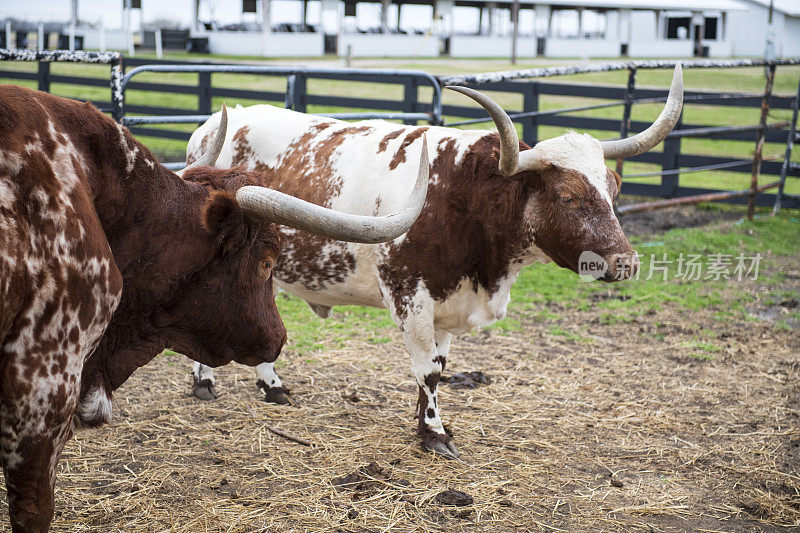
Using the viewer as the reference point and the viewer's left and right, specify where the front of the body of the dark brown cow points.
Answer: facing away from the viewer and to the right of the viewer

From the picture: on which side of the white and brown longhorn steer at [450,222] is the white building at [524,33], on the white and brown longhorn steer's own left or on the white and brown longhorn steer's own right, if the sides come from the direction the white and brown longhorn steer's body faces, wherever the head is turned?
on the white and brown longhorn steer's own left

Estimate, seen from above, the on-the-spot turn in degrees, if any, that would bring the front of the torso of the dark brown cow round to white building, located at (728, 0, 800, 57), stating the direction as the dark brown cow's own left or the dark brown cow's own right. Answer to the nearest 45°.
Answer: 0° — it already faces it

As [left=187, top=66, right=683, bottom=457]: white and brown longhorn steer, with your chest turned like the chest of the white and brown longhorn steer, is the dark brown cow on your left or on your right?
on your right
